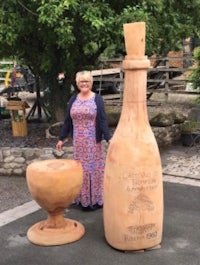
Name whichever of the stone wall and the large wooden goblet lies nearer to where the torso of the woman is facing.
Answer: the large wooden goblet

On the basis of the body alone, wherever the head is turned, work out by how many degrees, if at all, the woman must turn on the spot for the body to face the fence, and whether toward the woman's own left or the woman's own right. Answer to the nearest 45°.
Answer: approximately 180°

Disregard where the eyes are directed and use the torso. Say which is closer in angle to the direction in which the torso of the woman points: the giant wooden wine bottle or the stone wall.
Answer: the giant wooden wine bottle

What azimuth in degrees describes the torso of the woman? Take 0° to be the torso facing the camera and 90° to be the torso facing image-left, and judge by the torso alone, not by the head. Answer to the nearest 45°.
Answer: approximately 0°

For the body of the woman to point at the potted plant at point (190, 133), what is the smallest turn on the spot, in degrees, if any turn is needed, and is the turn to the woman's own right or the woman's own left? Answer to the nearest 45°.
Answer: approximately 135° to the woman's own left

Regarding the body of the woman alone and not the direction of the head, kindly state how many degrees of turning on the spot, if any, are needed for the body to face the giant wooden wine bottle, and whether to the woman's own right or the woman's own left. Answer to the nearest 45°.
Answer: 0° — they already face it
